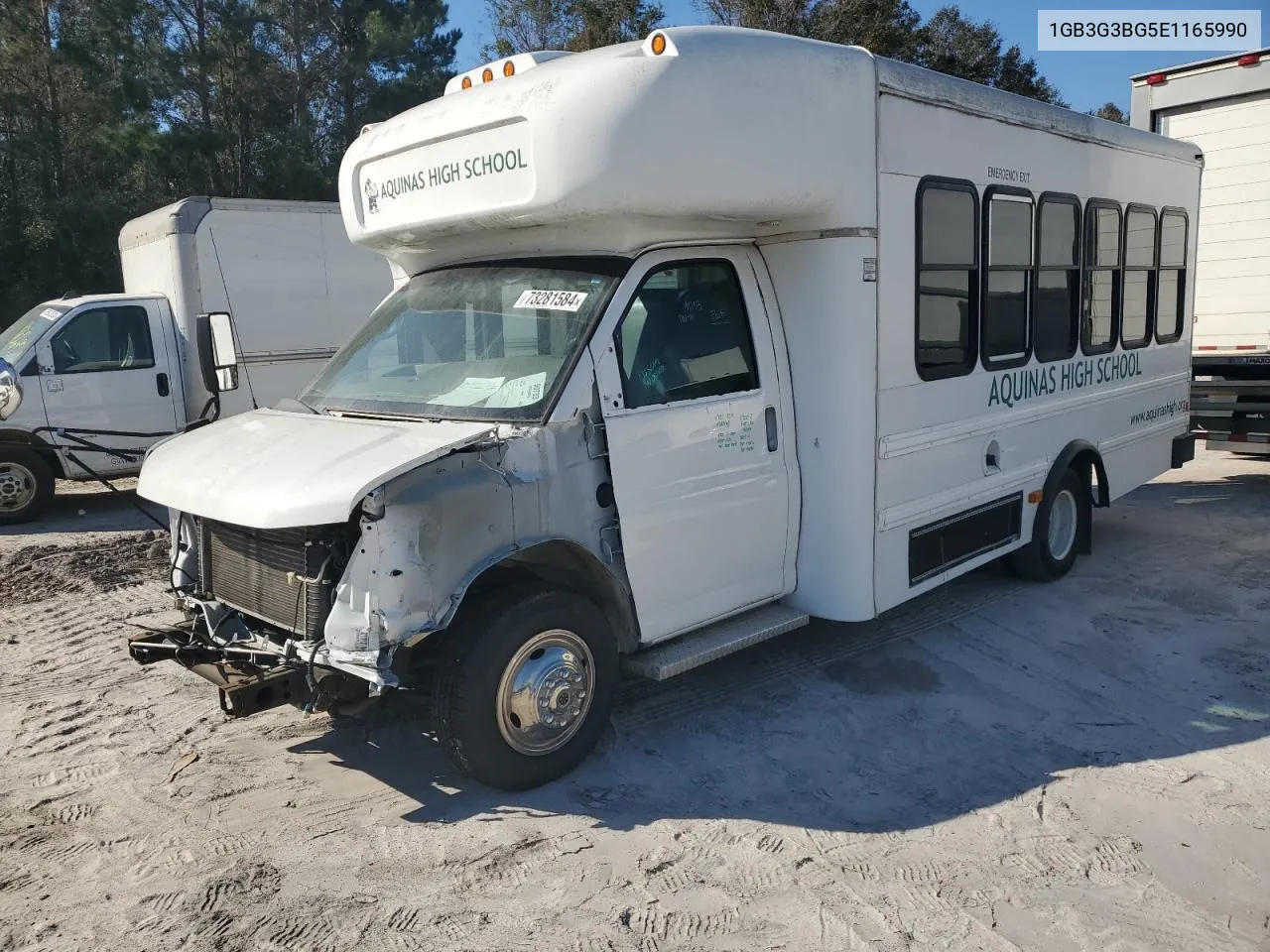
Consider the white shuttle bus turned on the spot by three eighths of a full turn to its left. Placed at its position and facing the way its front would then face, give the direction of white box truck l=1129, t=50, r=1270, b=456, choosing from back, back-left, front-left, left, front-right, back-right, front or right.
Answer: front-left

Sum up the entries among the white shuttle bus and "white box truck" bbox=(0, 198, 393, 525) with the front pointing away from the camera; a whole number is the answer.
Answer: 0

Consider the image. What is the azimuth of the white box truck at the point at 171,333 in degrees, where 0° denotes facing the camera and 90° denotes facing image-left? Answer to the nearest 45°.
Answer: approximately 45°

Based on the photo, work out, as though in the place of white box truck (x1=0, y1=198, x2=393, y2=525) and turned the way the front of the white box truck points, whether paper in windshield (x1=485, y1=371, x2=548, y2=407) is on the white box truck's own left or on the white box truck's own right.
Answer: on the white box truck's own left

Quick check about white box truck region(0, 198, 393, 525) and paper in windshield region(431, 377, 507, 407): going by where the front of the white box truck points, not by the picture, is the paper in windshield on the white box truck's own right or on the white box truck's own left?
on the white box truck's own left

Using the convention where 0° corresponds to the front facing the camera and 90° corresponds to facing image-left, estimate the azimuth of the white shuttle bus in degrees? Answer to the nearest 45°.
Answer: approximately 45°

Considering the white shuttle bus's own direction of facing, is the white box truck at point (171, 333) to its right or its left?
on its right
